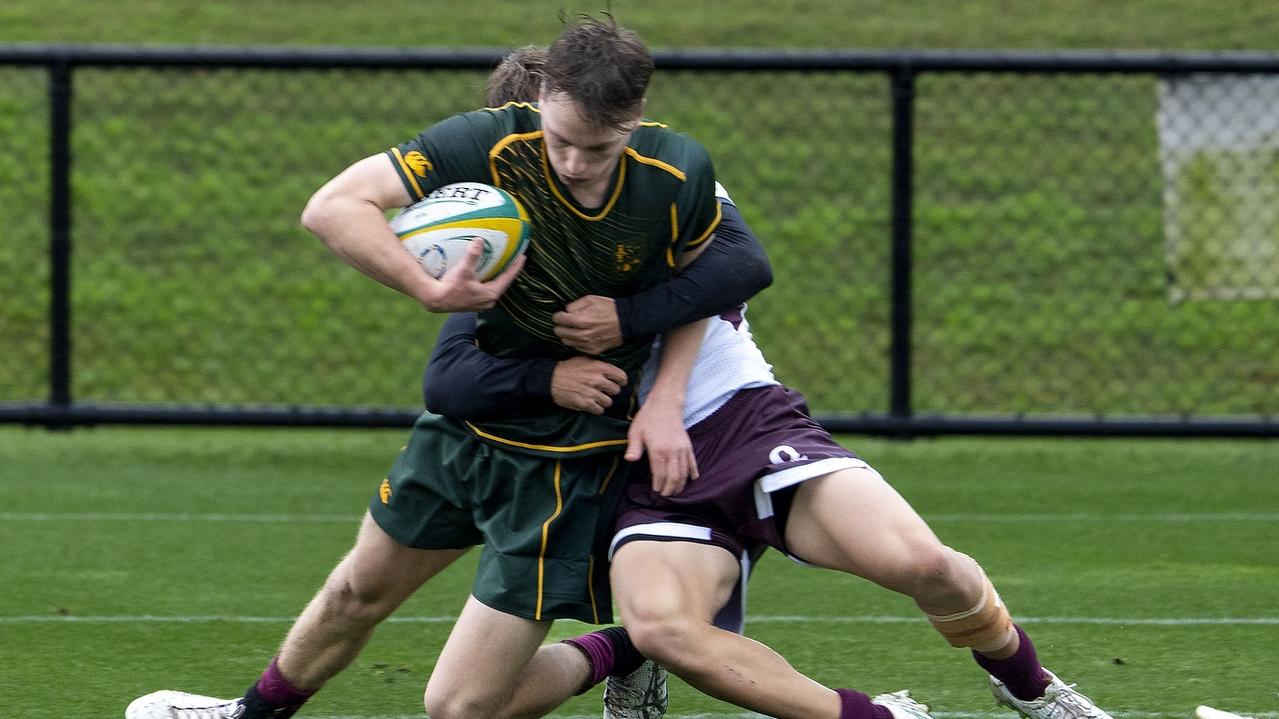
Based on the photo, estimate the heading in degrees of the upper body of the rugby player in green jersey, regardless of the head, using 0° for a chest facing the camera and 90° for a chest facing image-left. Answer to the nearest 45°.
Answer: approximately 0°

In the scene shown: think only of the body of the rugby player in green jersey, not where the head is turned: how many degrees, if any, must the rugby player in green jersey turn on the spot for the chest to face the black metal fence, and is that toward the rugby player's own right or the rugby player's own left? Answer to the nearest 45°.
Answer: approximately 180°
